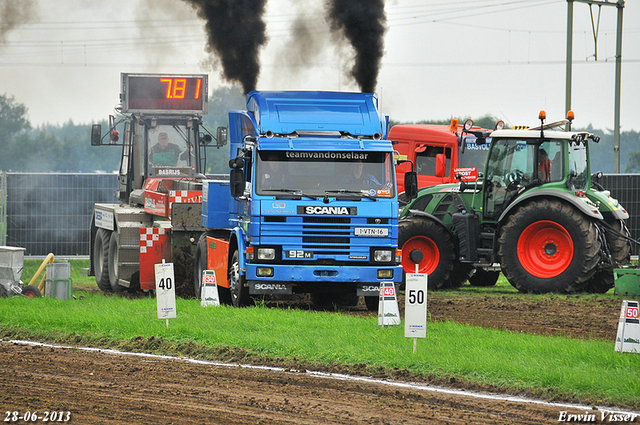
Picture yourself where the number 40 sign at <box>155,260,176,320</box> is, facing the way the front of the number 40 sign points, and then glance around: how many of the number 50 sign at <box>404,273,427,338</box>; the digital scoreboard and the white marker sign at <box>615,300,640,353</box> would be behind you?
1

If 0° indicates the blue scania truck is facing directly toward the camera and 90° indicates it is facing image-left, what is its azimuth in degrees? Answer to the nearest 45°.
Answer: approximately 0°

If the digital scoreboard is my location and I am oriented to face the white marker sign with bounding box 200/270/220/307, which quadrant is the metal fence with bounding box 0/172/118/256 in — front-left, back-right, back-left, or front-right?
back-right

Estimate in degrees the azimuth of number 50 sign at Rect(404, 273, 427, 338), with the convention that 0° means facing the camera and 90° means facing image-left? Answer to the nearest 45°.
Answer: approximately 0°

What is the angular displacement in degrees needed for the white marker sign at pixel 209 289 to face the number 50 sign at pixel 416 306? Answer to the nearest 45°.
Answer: approximately 45° to its left

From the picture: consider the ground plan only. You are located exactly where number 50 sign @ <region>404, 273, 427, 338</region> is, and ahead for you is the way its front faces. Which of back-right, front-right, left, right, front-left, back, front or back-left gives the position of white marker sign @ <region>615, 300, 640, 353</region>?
left

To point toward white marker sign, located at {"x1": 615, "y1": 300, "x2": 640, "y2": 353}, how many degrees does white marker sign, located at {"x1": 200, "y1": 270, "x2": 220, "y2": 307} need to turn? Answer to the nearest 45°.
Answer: approximately 45° to its left
